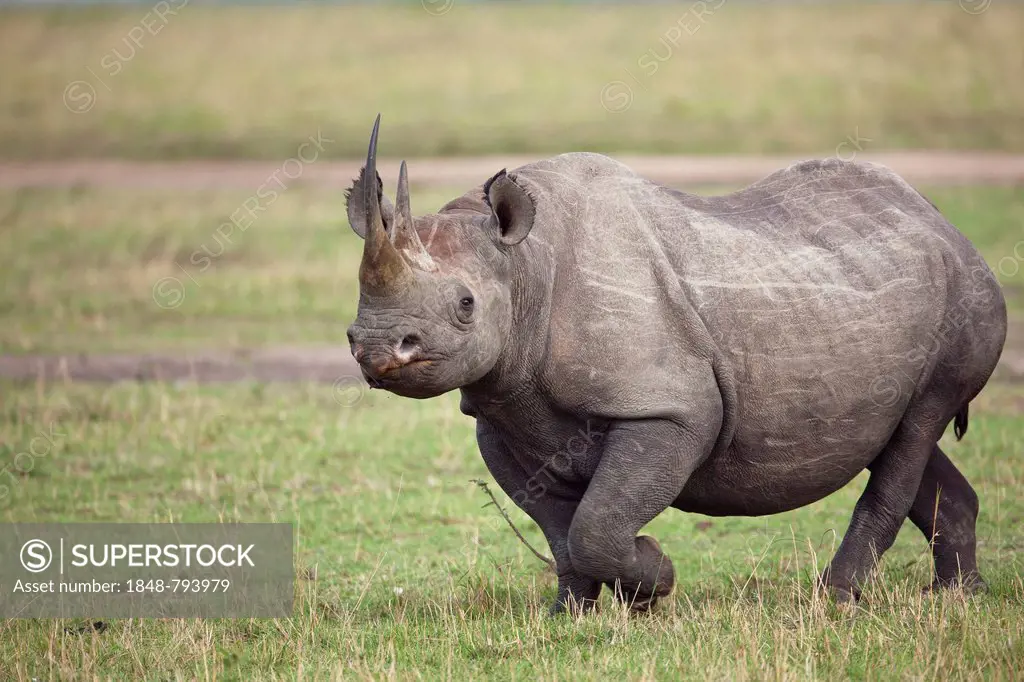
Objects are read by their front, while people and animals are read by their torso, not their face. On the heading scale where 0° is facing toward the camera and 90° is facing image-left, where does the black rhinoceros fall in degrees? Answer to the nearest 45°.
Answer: approximately 45°
